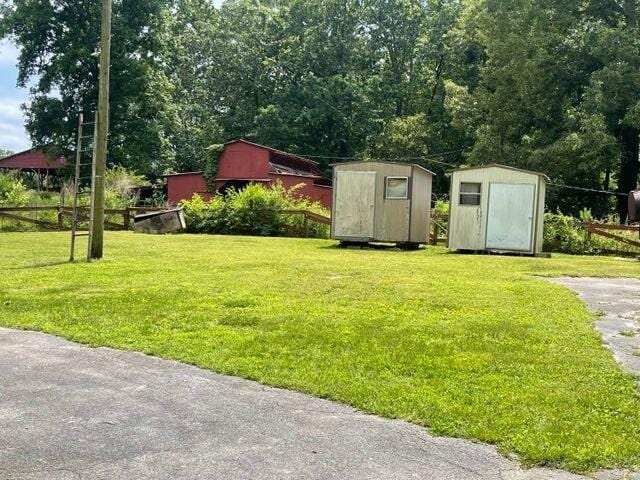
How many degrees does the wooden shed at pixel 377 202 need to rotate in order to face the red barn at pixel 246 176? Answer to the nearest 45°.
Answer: approximately 135° to its right

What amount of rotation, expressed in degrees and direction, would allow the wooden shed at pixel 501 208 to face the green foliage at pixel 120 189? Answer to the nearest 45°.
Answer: approximately 135° to its right

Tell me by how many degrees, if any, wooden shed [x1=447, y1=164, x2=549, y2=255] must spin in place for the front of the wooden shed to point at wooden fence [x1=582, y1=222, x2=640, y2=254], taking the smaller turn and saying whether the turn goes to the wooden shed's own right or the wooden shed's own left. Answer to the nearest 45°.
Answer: approximately 135° to the wooden shed's own left

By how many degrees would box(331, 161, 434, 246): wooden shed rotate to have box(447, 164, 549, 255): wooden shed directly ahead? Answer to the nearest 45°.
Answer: approximately 90° to its left

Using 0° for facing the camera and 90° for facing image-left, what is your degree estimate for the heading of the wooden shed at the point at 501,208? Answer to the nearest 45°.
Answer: approximately 0°

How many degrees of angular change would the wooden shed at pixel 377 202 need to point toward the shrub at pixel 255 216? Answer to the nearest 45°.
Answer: approximately 135° to its right

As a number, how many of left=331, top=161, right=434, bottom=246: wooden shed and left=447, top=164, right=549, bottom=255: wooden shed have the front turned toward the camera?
2

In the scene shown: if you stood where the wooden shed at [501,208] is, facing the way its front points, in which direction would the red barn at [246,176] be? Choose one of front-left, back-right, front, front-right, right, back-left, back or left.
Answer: back-right

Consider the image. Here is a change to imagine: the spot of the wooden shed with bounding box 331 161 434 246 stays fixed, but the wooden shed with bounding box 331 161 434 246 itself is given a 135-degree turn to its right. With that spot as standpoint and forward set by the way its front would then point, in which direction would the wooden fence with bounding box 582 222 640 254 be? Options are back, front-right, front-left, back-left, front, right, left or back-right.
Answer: back-right

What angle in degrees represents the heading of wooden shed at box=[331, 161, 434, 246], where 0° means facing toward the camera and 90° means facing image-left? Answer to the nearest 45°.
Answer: approximately 0°
